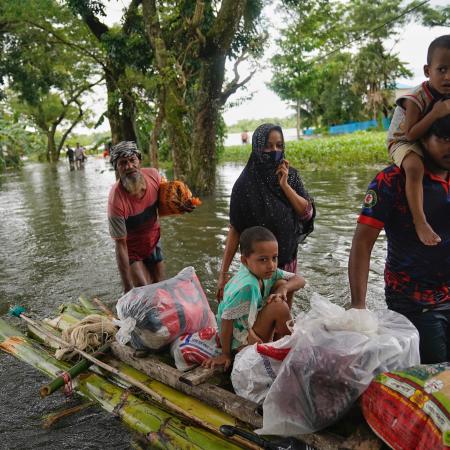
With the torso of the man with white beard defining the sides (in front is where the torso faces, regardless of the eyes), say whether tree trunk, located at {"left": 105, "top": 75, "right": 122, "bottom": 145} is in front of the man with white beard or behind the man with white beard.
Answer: behind

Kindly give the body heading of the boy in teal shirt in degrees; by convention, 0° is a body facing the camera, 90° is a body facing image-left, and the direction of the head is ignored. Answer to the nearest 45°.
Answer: approximately 315°

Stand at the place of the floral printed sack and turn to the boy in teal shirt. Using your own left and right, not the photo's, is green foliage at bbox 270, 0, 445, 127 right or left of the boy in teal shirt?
right

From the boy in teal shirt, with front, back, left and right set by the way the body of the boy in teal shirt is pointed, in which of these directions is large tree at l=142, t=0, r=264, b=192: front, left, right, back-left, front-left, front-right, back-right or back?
back-left

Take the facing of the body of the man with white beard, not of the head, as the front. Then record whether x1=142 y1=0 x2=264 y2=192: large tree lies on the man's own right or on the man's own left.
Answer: on the man's own left

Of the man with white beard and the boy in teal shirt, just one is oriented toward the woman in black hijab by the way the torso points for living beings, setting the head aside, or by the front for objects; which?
the man with white beard

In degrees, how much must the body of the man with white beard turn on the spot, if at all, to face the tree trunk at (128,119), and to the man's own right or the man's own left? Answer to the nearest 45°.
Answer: approximately 135° to the man's own left

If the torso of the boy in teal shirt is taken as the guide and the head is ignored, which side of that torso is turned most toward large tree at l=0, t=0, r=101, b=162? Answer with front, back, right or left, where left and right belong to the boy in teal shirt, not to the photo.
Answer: back

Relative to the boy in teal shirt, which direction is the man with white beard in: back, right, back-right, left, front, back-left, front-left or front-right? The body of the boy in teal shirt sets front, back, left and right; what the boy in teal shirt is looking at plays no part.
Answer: back
